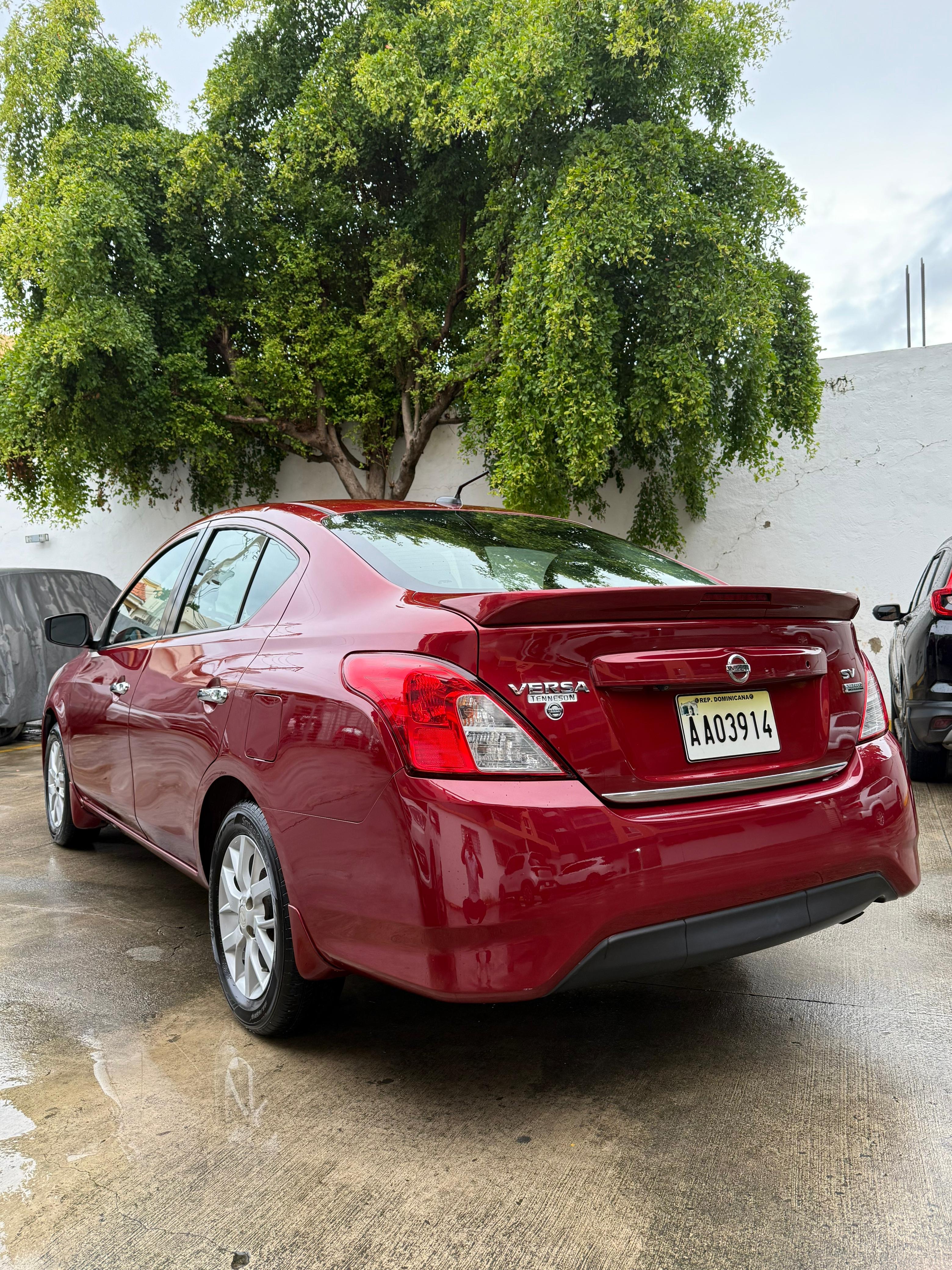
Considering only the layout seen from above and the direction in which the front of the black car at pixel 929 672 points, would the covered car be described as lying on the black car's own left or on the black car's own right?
on the black car's own left

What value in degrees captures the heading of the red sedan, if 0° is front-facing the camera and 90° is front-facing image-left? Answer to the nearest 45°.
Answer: approximately 135°

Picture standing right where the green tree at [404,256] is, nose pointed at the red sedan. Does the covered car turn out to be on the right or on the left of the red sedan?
right

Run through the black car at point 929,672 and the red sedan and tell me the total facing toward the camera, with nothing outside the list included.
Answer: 0

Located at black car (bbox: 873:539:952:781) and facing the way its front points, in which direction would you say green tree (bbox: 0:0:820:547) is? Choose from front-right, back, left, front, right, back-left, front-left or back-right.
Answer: front-left

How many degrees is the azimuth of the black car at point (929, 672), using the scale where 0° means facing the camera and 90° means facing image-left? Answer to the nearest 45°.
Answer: approximately 180°

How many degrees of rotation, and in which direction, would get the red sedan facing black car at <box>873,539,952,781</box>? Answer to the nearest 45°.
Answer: approximately 90° to its right
